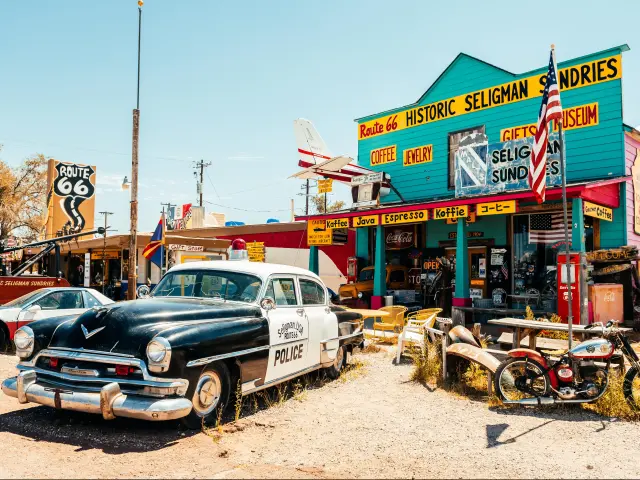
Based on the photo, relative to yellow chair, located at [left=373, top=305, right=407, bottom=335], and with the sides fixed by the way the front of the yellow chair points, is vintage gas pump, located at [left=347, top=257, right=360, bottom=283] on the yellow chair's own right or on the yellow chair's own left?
on the yellow chair's own right

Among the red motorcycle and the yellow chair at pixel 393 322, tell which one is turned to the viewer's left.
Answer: the yellow chair

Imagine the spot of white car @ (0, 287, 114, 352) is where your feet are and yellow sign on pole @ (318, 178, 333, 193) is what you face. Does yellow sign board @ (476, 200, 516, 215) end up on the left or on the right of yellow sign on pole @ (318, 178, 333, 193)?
right

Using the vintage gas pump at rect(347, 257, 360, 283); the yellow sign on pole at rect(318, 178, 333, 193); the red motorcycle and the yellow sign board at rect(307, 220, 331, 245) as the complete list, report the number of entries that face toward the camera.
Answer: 3

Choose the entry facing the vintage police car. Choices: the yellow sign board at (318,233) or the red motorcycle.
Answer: the yellow sign board

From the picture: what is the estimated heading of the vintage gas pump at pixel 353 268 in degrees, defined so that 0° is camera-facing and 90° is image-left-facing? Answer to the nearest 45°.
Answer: approximately 0°

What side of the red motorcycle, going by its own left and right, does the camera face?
right

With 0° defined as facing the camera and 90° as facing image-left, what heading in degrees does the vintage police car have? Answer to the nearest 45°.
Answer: approximately 45°

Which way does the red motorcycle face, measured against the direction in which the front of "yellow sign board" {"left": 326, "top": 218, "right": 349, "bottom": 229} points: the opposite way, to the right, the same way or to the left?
to the left

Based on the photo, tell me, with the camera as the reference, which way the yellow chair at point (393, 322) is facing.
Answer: facing to the left of the viewer

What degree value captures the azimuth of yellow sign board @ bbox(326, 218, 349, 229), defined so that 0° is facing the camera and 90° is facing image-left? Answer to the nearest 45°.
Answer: approximately 0°

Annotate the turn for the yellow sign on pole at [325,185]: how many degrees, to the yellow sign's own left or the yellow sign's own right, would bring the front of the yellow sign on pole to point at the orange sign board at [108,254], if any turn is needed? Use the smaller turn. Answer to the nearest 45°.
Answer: approximately 135° to the yellow sign's own right
